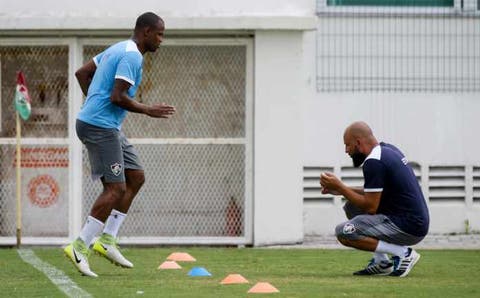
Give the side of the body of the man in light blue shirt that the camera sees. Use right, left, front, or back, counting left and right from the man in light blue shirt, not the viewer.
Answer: right

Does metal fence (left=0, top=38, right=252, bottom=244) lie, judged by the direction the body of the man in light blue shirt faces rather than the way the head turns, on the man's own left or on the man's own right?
on the man's own left

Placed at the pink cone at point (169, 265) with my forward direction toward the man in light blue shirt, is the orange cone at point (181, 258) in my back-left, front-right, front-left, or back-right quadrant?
back-right

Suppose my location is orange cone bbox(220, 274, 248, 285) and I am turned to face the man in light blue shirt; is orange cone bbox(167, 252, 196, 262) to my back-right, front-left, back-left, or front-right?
front-right

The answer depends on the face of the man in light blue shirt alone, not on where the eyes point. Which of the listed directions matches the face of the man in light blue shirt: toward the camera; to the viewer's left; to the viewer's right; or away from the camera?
to the viewer's right
